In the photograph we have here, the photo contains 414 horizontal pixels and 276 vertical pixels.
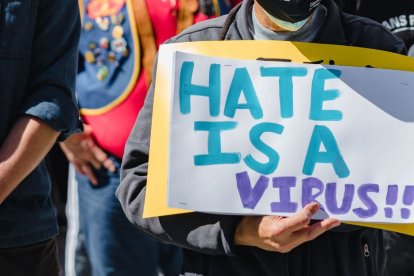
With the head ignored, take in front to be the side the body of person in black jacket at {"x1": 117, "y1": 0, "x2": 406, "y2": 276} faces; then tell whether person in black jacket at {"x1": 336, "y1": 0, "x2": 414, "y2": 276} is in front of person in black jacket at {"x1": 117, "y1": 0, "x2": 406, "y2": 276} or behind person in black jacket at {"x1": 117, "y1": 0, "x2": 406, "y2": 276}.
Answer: behind

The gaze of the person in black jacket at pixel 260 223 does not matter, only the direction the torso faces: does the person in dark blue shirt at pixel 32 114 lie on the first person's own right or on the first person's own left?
on the first person's own right

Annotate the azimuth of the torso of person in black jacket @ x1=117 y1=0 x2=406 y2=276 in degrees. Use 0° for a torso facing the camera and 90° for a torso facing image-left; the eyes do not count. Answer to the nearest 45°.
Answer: approximately 0°
